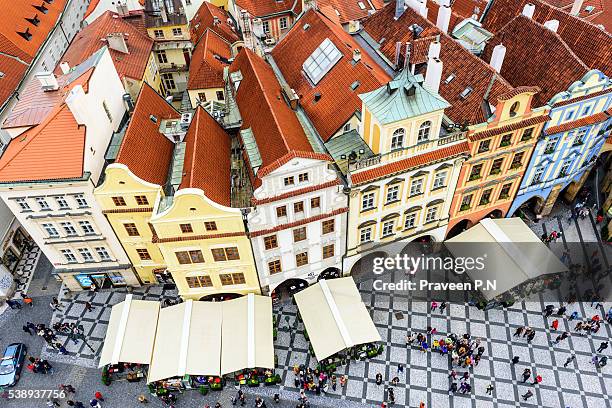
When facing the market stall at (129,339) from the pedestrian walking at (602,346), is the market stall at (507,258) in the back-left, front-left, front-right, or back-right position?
front-right

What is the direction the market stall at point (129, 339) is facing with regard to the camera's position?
facing the viewer

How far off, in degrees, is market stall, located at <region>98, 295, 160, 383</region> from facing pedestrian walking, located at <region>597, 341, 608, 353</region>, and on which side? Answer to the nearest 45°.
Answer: approximately 45° to its left

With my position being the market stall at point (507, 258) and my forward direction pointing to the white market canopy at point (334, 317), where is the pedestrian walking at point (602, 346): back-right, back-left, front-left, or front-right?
back-left

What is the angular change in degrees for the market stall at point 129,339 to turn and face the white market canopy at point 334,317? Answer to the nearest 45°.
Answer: approximately 45° to its left

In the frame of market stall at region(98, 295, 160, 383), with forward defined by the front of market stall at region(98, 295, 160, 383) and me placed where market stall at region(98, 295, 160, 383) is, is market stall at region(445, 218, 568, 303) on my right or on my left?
on my left

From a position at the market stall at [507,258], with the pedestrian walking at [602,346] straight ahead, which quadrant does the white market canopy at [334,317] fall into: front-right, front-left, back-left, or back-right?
back-right
